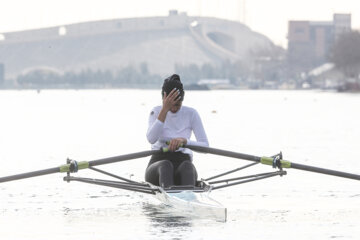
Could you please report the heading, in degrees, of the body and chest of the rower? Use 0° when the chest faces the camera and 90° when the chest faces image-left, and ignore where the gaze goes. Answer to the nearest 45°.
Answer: approximately 0°
